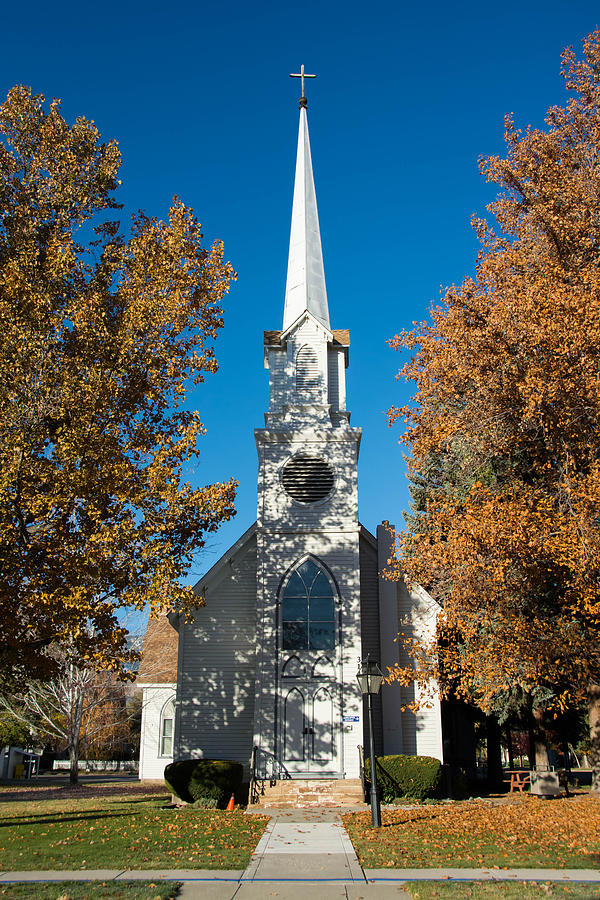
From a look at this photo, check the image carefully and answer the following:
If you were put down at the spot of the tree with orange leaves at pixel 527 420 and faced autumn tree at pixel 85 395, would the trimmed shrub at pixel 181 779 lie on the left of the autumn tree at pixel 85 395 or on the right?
right

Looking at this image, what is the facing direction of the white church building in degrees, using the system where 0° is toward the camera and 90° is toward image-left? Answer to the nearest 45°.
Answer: approximately 0°

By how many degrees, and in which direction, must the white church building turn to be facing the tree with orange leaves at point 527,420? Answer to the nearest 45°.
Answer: approximately 45° to its left

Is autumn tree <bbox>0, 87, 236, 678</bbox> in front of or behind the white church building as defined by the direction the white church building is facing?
in front
